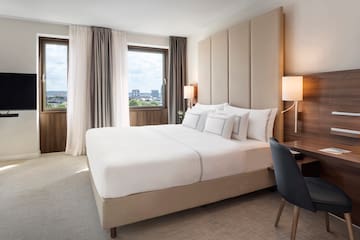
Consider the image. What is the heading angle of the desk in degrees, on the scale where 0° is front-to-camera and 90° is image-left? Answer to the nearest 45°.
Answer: approximately 45°

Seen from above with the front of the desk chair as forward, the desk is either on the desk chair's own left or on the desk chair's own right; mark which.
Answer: on the desk chair's own left

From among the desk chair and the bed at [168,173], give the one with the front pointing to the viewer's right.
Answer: the desk chair

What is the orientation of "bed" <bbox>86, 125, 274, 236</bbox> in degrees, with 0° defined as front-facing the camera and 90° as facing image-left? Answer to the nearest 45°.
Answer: approximately 45°

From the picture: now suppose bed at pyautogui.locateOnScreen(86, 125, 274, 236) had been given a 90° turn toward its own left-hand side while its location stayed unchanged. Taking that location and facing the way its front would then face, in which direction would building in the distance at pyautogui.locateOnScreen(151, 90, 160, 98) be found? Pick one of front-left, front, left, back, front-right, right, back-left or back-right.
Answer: back-left

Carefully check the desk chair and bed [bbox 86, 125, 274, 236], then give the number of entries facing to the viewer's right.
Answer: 1

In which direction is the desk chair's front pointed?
to the viewer's right

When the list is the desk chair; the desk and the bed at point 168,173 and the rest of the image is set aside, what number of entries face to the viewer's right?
1

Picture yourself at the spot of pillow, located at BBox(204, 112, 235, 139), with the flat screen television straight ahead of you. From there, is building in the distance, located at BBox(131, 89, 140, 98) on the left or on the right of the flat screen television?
right

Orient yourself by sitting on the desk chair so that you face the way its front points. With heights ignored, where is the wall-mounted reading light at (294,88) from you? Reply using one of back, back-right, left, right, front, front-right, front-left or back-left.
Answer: left
